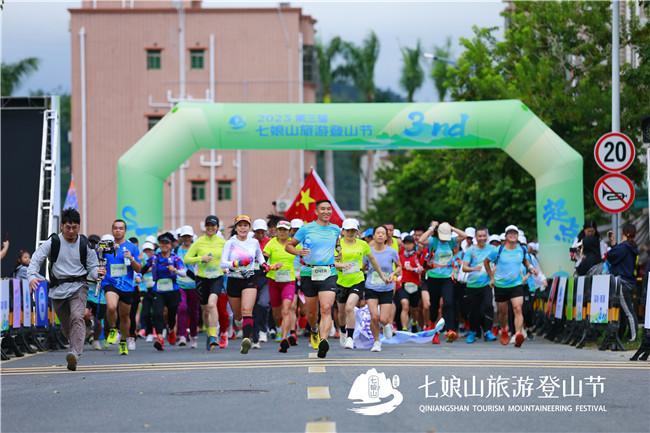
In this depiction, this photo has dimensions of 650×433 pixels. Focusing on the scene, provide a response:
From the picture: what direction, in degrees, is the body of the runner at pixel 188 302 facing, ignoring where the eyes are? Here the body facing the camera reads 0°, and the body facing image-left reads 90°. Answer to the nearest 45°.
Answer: approximately 0°

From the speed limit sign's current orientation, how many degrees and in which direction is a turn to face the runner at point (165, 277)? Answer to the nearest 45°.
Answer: approximately 90° to its right

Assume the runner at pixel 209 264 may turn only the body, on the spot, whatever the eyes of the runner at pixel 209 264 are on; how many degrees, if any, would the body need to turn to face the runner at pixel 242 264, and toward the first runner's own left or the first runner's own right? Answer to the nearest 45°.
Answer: approximately 45° to the first runner's own left

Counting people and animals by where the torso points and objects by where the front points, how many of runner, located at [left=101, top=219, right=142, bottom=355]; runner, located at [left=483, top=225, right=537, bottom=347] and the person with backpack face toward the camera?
3

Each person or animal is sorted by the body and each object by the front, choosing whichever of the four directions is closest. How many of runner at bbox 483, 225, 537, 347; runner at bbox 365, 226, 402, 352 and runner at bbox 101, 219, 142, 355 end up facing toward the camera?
3

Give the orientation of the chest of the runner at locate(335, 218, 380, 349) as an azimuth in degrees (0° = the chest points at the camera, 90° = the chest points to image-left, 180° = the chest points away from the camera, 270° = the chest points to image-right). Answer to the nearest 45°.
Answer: approximately 0°
